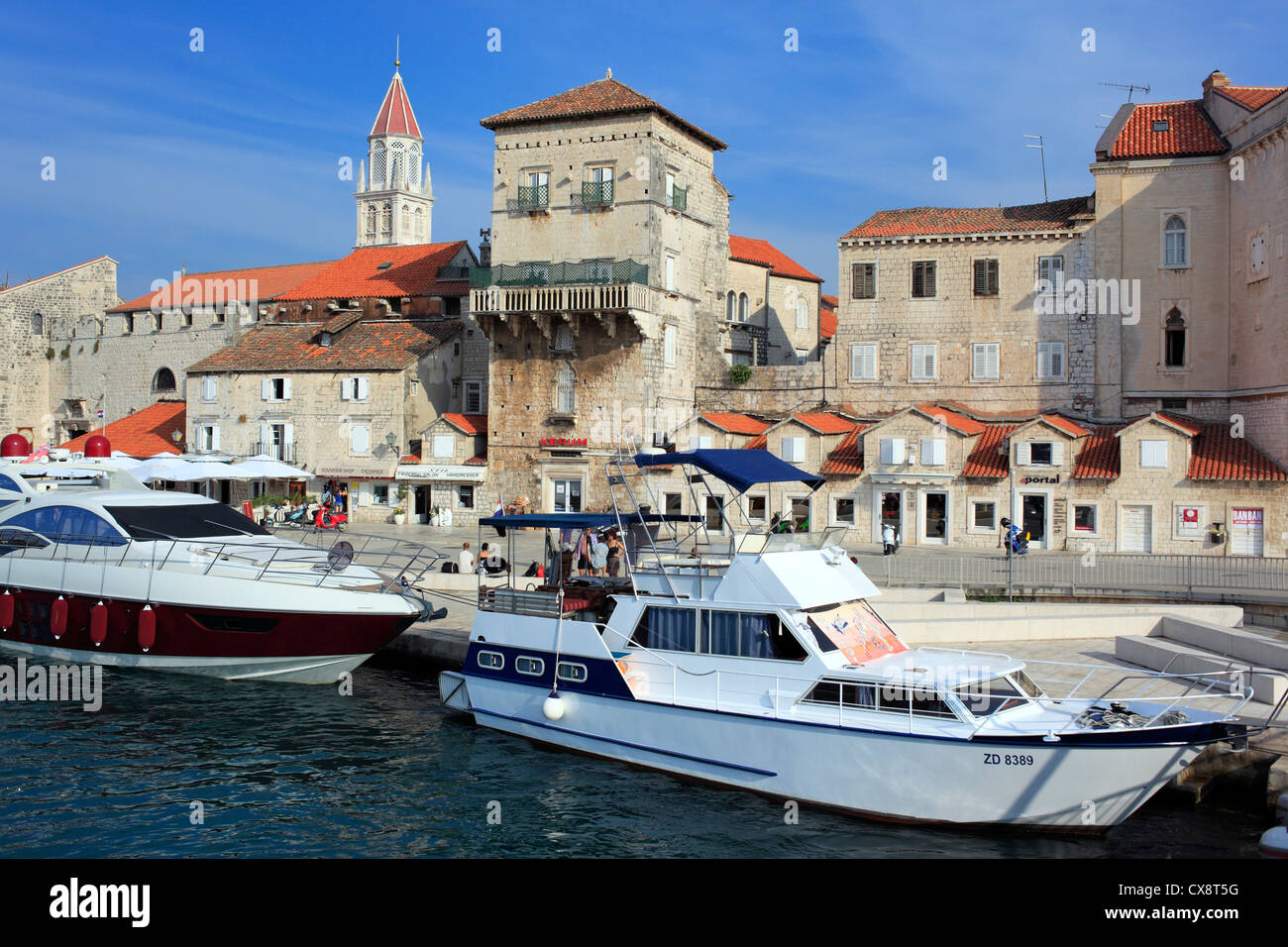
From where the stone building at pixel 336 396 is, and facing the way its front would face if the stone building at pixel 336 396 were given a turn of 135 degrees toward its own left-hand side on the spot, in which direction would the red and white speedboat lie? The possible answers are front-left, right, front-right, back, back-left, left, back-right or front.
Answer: back-right

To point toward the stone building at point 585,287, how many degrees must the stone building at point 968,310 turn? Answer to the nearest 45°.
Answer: approximately 90° to its right

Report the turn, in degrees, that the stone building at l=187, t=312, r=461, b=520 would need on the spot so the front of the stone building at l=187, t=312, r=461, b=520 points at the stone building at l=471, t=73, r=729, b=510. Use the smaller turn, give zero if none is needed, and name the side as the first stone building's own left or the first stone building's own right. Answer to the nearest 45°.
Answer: approximately 45° to the first stone building's own left

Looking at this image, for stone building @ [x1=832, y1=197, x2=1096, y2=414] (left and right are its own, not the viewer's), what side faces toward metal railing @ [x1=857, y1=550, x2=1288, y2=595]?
front

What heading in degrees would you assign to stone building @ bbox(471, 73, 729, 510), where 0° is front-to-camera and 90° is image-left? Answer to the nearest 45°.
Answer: approximately 0°

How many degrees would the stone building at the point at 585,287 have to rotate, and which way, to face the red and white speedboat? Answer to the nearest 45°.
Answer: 0° — it already faces it

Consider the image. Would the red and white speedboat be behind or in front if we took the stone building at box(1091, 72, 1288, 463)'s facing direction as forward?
in front

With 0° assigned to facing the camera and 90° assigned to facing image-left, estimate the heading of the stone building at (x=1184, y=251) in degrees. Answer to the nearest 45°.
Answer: approximately 0°

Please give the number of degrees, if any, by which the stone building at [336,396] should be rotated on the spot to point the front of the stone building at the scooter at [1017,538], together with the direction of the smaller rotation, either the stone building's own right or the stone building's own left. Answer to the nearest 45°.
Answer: approximately 45° to the stone building's own left

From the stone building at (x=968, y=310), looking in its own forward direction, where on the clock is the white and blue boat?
The white and blue boat is roughly at 12 o'clock from the stone building.

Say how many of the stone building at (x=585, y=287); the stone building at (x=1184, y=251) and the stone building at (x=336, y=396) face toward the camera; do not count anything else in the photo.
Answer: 3

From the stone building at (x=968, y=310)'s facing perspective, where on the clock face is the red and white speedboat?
The red and white speedboat is roughly at 1 o'clock from the stone building.
